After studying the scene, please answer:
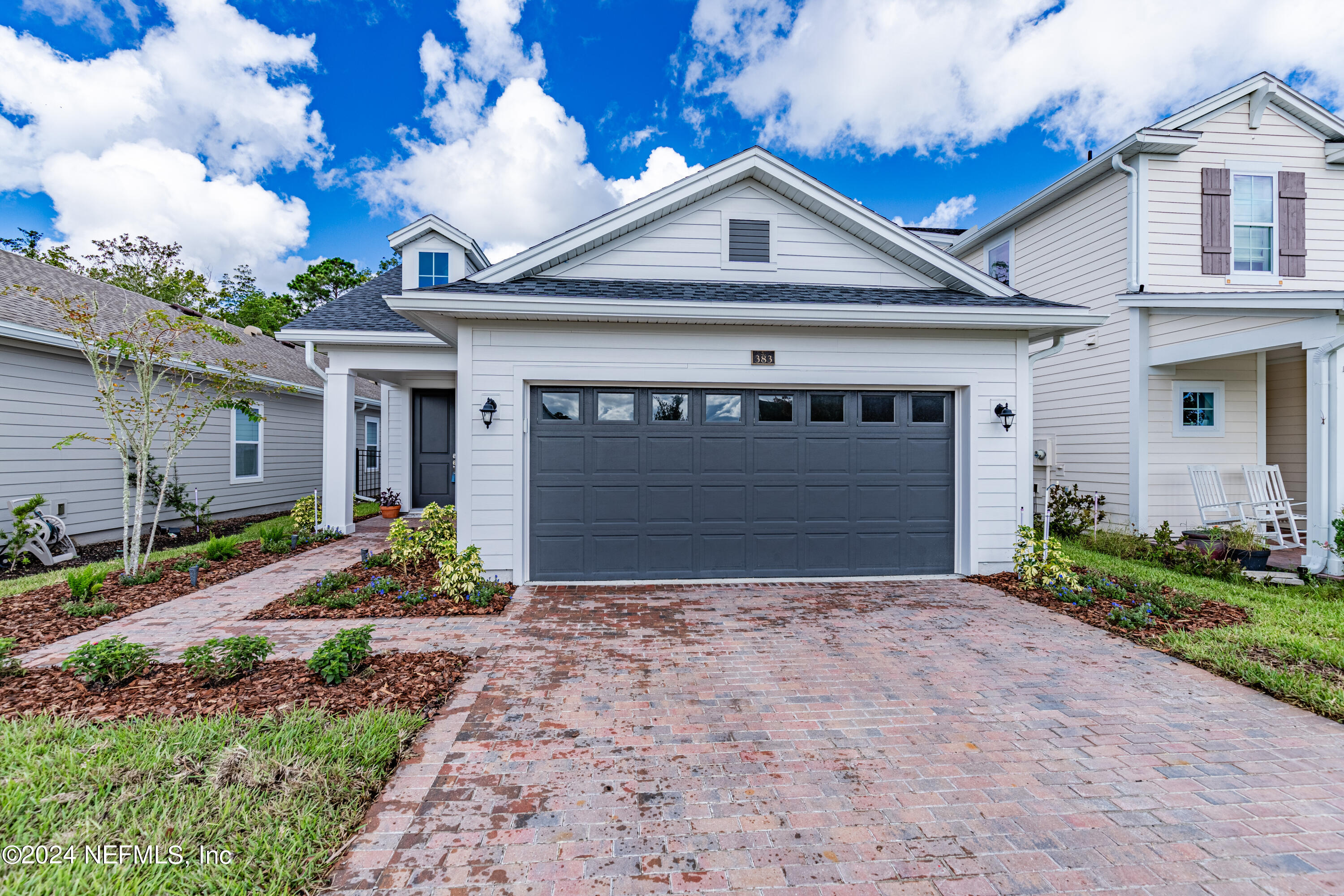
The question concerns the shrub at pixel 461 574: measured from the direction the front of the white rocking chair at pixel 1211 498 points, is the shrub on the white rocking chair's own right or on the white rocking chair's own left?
on the white rocking chair's own right

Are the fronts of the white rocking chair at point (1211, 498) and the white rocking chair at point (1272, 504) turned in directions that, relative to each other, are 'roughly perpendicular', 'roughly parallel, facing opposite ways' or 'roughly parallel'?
roughly parallel

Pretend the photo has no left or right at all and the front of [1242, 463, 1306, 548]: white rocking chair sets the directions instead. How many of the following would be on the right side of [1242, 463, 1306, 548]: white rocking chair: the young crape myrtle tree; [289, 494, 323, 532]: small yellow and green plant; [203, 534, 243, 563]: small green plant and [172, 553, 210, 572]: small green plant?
4

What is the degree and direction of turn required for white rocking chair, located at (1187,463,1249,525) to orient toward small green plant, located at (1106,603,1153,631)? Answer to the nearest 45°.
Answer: approximately 45° to its right

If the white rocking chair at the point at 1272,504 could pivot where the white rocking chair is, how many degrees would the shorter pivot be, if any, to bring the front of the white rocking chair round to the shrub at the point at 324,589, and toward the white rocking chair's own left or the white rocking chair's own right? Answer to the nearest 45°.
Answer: approximately 90° to the white rocking chair's own right

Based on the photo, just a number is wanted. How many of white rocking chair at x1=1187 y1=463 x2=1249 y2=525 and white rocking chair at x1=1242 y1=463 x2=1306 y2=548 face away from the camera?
0

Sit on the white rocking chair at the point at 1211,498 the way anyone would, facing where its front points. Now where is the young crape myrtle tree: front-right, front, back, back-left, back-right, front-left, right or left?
right

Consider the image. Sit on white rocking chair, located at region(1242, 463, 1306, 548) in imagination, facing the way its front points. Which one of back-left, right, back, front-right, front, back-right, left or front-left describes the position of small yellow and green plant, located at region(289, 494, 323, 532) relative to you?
right

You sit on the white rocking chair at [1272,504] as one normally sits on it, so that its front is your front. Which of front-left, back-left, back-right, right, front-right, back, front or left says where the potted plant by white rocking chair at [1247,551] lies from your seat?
front-right

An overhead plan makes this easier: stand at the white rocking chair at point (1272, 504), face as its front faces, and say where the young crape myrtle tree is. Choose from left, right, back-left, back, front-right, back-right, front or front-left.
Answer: right
